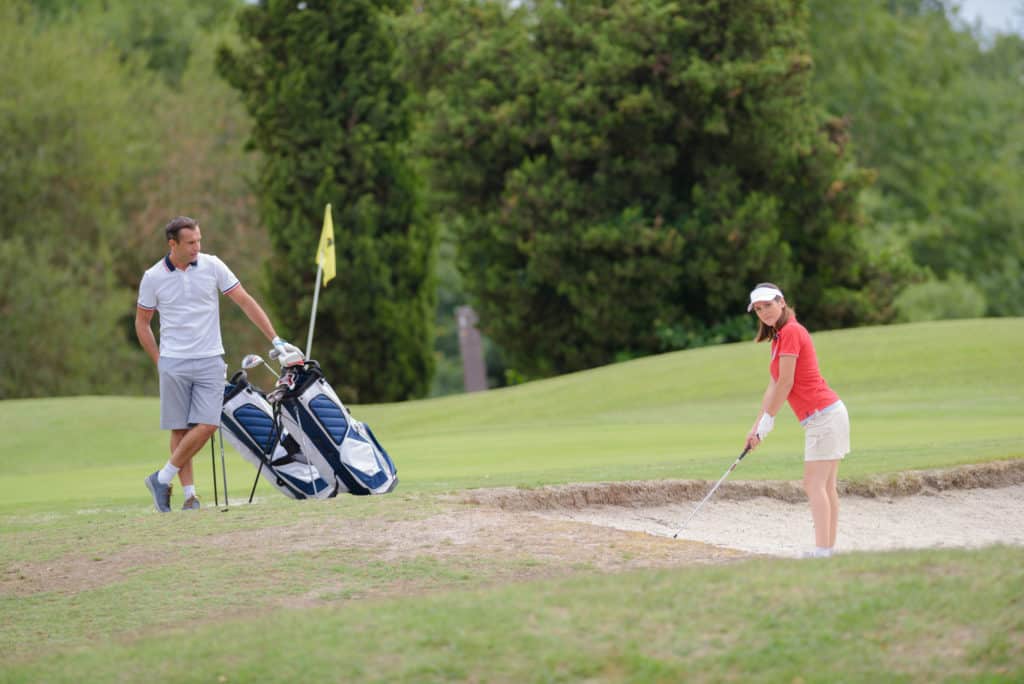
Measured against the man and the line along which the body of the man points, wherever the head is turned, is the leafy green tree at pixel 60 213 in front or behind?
behind

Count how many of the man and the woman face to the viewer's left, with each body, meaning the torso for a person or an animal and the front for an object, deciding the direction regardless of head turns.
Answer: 1

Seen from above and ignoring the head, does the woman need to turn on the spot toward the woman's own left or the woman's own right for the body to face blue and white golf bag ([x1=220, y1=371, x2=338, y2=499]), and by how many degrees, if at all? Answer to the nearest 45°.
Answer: approximately 45° to the woman's own right

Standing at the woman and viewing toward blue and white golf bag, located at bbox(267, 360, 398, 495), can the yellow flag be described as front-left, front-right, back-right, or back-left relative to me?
front-right

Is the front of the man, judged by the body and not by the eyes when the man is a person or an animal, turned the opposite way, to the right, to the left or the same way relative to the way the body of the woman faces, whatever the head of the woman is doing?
to the left

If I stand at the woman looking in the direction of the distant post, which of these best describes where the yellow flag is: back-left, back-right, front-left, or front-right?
front-left

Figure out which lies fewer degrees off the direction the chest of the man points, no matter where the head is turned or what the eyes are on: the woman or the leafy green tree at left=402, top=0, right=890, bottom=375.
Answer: the woman

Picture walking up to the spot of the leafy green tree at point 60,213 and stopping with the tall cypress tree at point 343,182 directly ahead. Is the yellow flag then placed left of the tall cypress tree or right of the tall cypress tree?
right

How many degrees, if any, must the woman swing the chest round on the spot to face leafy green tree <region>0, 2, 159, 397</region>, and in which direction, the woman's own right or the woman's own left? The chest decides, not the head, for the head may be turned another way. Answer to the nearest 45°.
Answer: approximately 45° to the woman's own right

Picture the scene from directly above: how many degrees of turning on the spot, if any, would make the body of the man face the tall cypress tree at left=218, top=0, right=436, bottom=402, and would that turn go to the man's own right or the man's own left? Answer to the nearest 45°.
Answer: approximately 180°

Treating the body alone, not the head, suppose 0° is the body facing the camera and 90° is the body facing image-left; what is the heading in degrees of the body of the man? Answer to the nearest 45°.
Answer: approximately 0°

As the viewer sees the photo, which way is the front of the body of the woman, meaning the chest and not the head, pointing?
to the viewer's left

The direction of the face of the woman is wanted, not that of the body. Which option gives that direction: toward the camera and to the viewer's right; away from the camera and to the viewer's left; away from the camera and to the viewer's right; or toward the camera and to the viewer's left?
toward the camera and to the viewer's left

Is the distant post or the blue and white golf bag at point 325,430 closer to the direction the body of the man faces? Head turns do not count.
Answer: the blue and white golf bag
